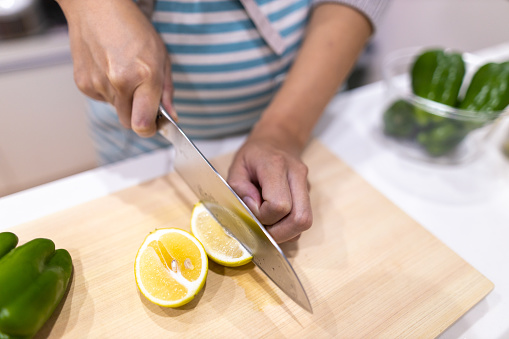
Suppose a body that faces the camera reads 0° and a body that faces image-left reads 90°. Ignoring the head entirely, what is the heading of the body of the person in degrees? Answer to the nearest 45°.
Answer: approximately 0°

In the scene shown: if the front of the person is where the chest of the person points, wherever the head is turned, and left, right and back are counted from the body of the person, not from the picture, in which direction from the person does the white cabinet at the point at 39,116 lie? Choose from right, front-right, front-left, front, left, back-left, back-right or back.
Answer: back-right

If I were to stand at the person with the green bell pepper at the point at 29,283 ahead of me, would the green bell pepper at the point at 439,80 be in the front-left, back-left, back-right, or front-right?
back-left
